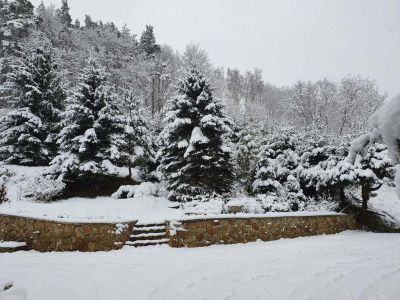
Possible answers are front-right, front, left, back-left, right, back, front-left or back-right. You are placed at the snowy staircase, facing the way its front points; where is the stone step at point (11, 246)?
right

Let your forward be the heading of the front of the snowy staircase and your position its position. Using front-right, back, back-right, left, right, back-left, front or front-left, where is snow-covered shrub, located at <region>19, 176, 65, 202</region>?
back-right

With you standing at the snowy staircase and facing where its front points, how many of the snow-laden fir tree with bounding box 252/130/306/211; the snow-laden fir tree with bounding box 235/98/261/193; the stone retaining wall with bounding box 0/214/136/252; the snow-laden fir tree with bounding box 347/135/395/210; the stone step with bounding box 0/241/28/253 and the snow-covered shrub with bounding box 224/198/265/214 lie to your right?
2

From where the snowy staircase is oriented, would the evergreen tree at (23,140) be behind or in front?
behind

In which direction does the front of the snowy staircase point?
toward the camera

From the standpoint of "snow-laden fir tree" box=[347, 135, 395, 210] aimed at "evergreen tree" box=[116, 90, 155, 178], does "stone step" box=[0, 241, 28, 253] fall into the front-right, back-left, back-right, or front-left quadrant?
front-left

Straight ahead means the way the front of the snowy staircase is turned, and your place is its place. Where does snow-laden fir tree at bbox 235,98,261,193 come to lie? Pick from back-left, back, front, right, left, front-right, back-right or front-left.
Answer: back-left

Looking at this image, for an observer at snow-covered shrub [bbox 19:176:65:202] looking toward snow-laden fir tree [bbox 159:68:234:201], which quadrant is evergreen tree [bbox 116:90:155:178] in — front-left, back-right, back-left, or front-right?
front-left

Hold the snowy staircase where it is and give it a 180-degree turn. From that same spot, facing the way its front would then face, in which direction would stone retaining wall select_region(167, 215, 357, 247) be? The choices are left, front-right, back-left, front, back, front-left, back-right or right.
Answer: right

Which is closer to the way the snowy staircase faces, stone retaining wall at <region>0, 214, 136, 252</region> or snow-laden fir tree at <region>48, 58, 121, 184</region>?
the stone retaining wall

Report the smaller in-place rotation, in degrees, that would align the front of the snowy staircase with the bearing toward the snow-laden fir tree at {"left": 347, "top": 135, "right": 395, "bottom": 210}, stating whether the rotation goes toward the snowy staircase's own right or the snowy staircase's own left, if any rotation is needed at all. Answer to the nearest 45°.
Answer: approximately 90° to the snowy staircase's own left

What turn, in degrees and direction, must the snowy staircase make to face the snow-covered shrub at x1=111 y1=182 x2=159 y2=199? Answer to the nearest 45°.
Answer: approximately 180°

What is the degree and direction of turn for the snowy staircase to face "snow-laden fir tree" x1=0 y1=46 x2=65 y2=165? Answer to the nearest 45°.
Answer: approximately 135° to its right

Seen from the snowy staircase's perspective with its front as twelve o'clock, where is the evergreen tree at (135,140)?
The evergreen tree is roughly at 6 o'clock from the snowy staircase.

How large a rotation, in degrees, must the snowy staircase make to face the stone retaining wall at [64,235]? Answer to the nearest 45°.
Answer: approximately 90° to its right

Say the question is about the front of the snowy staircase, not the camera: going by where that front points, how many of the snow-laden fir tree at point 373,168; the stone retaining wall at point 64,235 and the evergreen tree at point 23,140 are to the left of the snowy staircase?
1
